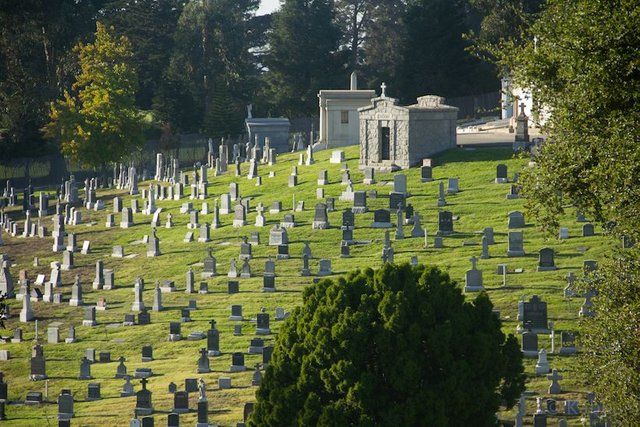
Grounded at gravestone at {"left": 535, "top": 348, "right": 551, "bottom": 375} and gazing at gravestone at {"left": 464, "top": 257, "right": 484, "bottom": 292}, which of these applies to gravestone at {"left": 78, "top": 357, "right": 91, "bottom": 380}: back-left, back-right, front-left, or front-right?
front-left

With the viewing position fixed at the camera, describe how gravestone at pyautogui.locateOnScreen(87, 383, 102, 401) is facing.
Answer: facing the viewer

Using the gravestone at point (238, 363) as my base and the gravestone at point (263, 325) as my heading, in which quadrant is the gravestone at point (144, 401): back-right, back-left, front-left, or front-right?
back-left

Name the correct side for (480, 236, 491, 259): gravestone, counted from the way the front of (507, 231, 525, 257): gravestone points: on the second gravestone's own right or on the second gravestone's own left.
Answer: on the second gravestone's own right

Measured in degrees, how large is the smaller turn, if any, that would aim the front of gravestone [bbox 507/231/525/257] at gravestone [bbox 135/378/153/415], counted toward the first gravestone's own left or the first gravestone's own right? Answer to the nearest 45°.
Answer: approximately 45° to the first gravestone's own right

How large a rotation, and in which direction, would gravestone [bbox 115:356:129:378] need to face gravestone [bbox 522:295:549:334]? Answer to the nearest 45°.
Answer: approximately 90° to its left

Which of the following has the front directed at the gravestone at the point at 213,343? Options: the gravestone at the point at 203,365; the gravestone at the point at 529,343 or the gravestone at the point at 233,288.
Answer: the gravestone at the point at 233,288

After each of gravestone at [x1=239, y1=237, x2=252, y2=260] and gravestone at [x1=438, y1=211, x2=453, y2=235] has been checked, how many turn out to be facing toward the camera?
2

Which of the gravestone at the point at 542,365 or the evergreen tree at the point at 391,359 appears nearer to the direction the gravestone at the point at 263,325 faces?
the evergreen tree

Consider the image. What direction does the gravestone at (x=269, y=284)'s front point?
toward the camera

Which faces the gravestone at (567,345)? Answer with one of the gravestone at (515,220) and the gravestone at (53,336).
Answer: the gravestone at (515,220)

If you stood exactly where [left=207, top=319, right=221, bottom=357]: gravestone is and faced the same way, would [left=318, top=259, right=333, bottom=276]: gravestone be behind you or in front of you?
behind

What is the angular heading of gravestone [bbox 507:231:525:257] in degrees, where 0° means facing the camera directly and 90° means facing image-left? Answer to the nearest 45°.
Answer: approximately 0°

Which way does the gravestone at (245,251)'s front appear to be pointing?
toward the camera
